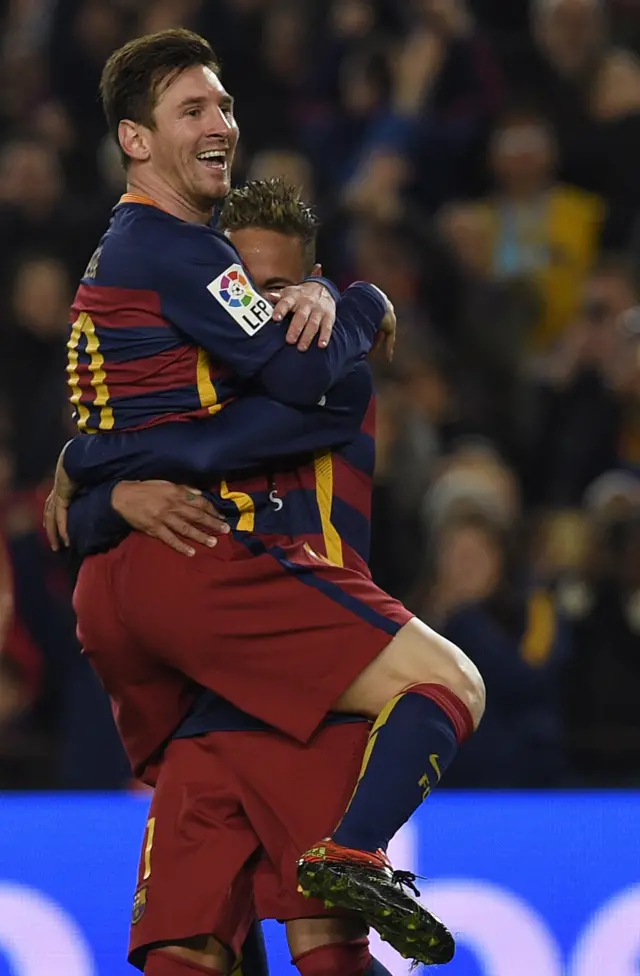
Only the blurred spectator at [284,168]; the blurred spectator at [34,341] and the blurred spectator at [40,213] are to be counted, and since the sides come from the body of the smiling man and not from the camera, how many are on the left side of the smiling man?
3

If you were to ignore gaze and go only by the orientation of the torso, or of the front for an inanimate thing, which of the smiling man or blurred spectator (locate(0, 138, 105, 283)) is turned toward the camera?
the blurred spectator

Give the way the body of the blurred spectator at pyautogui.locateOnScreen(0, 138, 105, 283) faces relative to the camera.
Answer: toward the camera

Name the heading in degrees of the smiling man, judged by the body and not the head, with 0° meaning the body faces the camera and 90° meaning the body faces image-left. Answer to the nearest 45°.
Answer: approximately 270°

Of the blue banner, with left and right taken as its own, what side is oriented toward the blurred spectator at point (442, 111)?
back

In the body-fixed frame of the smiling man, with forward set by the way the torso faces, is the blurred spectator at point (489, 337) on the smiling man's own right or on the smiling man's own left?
on the smiling man's own left

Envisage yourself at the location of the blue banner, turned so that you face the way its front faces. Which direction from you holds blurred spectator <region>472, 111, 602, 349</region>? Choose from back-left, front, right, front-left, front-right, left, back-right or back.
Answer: back

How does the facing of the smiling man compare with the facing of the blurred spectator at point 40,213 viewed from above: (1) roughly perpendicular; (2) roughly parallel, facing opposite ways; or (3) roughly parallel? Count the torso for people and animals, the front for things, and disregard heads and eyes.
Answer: roughly perpendicular

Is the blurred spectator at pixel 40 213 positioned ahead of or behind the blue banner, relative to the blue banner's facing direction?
behind

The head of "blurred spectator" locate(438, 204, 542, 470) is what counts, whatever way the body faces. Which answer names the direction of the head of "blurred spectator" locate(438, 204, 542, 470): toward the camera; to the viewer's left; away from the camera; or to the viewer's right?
toward the camera

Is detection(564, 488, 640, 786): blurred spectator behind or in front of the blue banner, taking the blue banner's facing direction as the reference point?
behind

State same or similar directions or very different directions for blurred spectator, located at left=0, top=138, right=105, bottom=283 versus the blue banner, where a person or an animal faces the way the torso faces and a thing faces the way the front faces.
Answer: same or similar directions

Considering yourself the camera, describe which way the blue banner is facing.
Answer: facing the viewer

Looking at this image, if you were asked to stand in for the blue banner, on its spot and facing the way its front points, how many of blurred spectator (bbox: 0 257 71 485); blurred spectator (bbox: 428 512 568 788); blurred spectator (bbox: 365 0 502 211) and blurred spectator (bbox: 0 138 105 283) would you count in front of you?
0

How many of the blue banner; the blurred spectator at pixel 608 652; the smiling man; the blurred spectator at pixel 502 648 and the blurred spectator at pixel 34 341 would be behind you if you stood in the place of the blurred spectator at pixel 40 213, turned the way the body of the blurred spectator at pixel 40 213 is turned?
0

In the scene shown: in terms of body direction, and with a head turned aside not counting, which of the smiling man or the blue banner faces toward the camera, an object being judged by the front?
the blue banner
